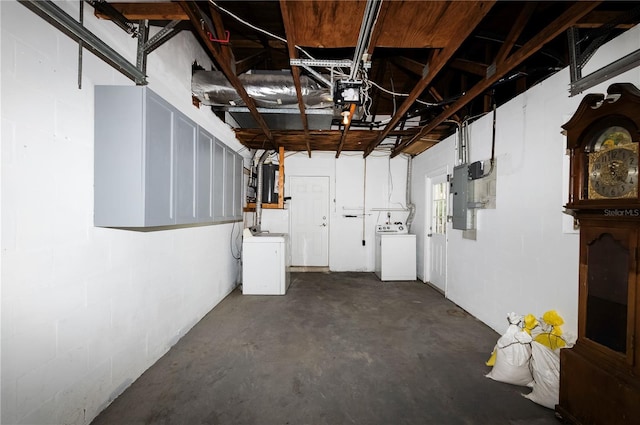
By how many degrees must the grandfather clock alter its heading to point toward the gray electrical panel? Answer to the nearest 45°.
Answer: approximately 90° to its right

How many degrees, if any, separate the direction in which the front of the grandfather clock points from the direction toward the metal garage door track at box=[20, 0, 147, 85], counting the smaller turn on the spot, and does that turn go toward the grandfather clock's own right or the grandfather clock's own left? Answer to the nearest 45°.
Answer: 0° — it already faces it

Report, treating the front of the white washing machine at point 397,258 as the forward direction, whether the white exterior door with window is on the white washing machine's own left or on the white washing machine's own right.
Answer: on the white washing machine's own left

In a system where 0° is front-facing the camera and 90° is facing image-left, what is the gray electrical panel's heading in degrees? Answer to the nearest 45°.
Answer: approximately 45°

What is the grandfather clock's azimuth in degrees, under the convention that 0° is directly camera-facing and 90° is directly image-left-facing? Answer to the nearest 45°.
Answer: approximately 45°

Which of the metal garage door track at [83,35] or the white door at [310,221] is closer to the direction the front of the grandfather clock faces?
the metal garage door track

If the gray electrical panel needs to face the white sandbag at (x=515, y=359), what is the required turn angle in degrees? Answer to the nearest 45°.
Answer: approximately 45° to its left

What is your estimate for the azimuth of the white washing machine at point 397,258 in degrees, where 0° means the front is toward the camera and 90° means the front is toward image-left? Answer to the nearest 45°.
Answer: approximately 0°
